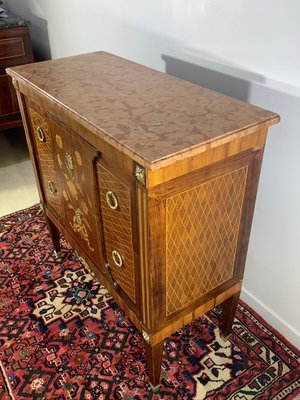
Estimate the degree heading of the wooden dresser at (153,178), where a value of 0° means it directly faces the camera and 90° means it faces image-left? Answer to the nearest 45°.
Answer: approximately 45°

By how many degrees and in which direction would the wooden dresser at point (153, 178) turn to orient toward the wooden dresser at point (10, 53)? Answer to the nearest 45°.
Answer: approximately 90° to its right
